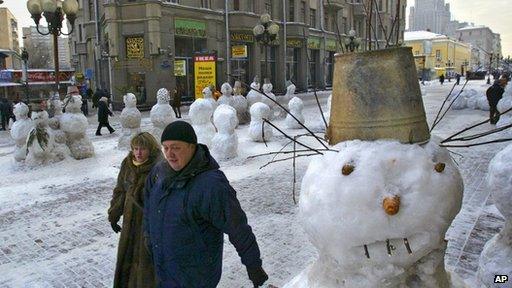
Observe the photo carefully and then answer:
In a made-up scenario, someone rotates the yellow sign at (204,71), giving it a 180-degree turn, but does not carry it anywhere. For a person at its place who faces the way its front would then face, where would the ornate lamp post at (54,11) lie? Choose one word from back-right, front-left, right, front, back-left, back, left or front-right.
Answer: back-left

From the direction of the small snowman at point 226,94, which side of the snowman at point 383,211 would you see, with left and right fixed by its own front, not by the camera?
back

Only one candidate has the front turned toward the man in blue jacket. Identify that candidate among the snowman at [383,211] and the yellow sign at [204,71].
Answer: the yellow sign

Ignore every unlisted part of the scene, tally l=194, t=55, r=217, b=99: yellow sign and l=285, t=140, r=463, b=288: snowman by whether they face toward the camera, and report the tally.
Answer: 2

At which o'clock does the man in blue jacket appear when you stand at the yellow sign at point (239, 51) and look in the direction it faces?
The man in blue jacket is roughly at 12 o'clock from the yellow sign.

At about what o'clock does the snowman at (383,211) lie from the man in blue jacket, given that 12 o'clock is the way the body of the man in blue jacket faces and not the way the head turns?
The snowman is roughly at 9 o'clock from the man in blue jacket.

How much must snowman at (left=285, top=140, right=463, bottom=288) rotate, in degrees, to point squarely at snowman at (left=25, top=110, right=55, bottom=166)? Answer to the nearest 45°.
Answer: approximately 135° to its right

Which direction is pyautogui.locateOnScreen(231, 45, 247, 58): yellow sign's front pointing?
toward the camera

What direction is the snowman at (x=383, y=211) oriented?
toward the camera

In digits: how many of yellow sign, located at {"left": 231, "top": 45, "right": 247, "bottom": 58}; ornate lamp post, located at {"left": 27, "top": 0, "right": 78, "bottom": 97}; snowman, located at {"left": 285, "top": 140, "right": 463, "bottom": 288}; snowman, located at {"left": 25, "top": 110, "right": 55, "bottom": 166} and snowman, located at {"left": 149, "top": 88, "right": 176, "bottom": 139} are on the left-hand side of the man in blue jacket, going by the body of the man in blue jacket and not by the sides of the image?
1

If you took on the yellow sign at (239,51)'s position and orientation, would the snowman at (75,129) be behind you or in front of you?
in front
